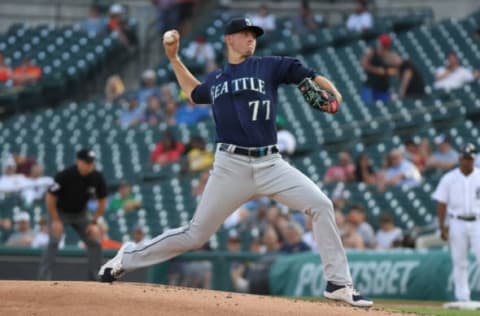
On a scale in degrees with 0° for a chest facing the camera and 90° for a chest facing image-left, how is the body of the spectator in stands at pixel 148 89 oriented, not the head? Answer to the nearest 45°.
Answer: approximately 0°

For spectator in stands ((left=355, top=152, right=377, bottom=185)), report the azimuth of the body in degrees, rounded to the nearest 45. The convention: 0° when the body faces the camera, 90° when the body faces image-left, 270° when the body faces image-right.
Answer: approximately 0°

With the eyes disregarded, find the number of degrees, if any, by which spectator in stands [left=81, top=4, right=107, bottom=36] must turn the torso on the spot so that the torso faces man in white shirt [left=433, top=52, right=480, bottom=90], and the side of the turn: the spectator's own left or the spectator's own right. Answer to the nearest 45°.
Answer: approximately 45° to the spectator's own left

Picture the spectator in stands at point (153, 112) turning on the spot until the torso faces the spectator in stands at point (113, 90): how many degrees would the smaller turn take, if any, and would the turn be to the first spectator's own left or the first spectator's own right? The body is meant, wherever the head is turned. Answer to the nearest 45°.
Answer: approximately 135° to the first spectator's own right

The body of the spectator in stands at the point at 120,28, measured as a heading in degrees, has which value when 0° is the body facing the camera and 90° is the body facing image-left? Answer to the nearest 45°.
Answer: approximately 315°

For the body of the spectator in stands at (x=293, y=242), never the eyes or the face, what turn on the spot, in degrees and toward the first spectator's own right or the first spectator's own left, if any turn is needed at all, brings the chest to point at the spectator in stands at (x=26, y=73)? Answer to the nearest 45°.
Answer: approximately 135° to the first spectator's own right

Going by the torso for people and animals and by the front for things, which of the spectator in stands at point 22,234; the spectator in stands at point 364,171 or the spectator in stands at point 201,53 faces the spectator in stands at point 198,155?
the spectator in stands at point 201,53
